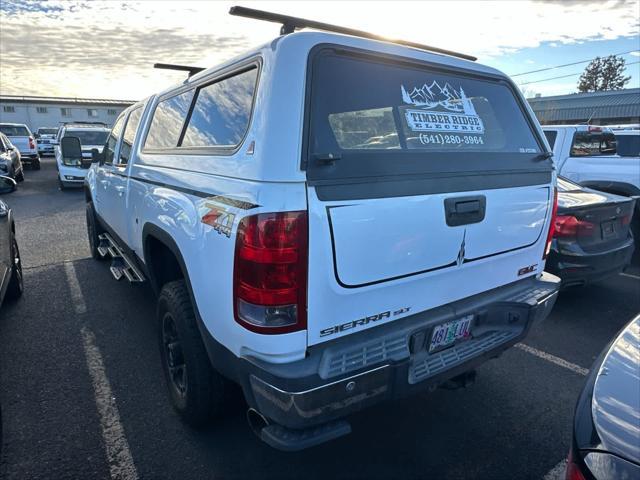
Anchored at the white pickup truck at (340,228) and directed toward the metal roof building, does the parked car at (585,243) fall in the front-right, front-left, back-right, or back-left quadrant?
front-right

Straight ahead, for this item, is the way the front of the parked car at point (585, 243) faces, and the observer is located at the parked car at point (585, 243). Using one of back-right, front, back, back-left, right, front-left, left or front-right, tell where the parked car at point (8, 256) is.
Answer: left

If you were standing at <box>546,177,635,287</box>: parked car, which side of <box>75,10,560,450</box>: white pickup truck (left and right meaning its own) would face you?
right

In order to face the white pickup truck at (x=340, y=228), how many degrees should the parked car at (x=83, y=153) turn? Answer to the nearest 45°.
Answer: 0° — it already faces it

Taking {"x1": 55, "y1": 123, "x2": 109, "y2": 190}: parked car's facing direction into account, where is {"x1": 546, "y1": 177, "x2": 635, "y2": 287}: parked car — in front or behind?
in front

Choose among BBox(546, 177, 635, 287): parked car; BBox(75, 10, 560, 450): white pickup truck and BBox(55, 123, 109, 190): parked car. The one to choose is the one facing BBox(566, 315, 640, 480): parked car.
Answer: BBox(55, 123, 109, 190): parked car

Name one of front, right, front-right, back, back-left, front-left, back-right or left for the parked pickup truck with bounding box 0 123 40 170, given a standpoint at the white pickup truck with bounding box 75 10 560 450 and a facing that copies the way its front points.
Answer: front

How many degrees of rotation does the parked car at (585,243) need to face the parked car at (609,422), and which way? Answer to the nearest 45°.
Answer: approximately 135° to its left

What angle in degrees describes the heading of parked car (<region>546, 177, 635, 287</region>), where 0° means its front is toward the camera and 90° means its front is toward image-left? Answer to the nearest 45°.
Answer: approximately 135°

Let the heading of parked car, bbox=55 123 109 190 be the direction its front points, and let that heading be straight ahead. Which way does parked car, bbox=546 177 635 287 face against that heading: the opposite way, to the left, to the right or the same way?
the opposite way

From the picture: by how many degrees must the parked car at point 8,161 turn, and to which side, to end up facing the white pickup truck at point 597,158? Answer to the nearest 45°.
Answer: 0° — it already faces it

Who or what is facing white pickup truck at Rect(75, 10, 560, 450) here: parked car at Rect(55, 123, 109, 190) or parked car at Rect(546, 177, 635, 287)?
parked car at Rect(55, 123, 109, 190)

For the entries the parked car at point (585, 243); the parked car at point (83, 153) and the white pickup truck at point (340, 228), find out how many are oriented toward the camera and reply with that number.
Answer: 1

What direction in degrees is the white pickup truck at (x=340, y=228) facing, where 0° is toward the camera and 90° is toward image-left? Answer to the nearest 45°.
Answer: approximately 135°

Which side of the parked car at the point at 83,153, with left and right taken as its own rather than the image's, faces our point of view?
front

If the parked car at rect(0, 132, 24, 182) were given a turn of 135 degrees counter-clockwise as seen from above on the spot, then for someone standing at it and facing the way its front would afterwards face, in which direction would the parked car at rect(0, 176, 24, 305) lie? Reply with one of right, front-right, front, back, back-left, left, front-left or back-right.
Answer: back

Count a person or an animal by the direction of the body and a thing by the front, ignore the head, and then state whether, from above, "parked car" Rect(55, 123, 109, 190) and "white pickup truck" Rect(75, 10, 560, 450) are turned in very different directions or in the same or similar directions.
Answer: very different directions

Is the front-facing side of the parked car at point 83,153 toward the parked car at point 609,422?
yes

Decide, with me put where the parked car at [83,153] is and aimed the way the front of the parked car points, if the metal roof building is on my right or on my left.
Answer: on my left

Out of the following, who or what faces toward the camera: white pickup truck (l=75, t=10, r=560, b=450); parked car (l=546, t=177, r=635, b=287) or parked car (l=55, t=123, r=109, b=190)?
parked car (l=55, t=123, r=109, b=190)

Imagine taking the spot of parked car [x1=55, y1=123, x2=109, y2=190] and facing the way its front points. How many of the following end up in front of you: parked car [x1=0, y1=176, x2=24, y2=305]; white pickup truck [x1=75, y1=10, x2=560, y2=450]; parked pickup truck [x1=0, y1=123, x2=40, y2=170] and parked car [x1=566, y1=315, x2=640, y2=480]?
3
